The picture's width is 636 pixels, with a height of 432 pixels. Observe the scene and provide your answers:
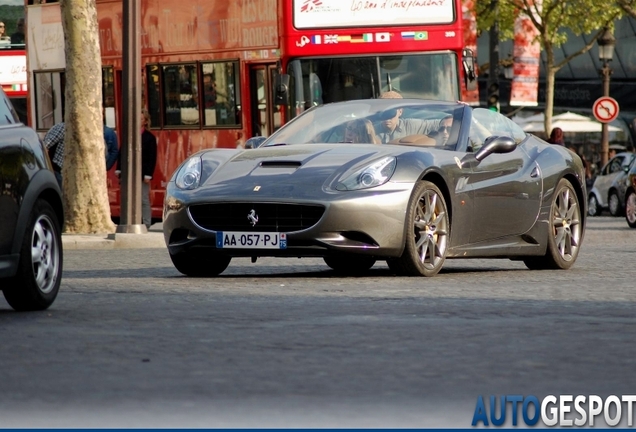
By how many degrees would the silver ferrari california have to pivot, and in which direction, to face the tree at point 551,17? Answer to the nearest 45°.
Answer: approximately 135° to its right

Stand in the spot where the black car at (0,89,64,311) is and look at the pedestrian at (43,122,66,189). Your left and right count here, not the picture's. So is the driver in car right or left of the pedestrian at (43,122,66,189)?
right

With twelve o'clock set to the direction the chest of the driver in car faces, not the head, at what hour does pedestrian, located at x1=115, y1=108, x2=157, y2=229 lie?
The pedestrian is roughly at 4 o'clock from the driver in car.

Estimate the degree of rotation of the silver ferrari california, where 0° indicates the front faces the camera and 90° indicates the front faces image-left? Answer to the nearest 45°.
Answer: approximately 45°

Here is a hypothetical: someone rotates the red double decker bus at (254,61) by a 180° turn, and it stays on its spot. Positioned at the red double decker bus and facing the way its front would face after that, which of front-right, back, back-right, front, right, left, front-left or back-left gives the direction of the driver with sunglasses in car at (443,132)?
back-left

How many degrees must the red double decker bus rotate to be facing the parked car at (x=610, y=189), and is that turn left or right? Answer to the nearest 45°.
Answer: approximately 90° to its left

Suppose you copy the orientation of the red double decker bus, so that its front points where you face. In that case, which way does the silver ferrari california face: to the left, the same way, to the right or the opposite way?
to the right

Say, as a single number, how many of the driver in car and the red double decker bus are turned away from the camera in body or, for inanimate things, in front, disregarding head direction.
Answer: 0

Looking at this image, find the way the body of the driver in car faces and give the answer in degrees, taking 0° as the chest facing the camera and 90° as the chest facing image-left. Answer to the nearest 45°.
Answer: approximately 45°

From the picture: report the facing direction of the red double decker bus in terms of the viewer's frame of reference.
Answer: facing the viewer and to the right of the viewer
